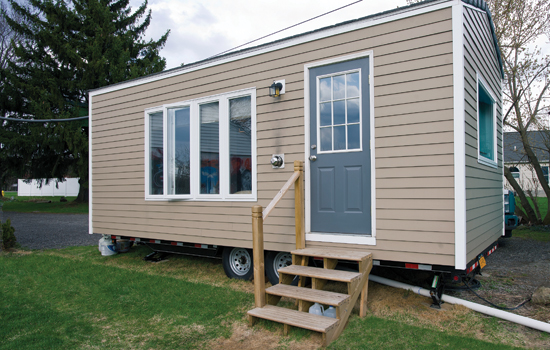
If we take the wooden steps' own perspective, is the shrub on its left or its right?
on its right

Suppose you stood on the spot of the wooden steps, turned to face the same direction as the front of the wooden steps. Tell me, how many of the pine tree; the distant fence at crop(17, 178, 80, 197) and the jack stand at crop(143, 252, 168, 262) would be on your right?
3

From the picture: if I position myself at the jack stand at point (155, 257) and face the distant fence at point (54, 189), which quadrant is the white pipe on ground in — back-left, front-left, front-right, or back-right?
back-right

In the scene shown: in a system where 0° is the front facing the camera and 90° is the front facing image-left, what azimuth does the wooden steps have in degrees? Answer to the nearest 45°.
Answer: approximately 45°
